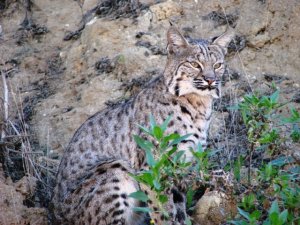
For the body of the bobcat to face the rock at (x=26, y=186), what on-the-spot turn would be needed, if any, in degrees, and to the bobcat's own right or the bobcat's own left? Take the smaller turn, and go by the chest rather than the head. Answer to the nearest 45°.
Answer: approximately 180°

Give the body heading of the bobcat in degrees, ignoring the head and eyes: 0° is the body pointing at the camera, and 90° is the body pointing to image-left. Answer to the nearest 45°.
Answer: approximately 270°

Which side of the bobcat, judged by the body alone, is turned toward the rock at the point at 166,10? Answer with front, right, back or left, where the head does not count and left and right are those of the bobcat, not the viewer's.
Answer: left

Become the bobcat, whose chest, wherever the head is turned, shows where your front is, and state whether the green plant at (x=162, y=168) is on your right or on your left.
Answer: on your right

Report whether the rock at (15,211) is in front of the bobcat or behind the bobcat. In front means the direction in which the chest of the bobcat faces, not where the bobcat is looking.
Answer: behind
